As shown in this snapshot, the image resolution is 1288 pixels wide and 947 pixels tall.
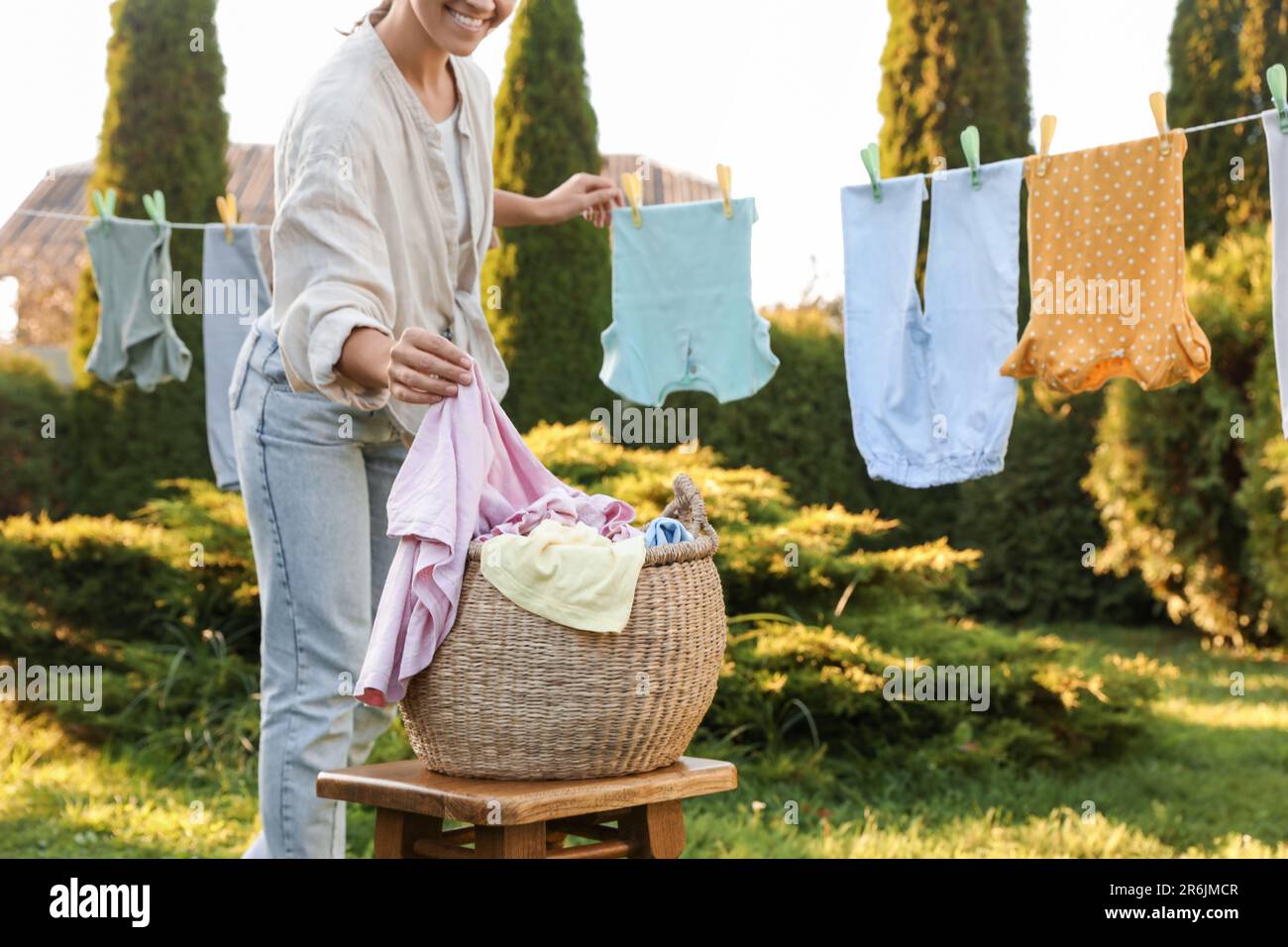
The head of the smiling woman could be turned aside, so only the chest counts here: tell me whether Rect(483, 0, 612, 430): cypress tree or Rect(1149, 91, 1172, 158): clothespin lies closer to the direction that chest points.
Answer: the clothespin

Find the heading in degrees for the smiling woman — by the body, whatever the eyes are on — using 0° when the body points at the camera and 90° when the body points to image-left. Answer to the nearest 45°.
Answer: approximately 315°

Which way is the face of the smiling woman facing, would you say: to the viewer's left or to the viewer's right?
to the viewer's right

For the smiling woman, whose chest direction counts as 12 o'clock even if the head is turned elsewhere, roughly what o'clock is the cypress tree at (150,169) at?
The cypress tree is roughly at 7 o'clock from the smiling woman.

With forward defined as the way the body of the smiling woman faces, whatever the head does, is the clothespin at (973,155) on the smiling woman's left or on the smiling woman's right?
on the smiling woman's left

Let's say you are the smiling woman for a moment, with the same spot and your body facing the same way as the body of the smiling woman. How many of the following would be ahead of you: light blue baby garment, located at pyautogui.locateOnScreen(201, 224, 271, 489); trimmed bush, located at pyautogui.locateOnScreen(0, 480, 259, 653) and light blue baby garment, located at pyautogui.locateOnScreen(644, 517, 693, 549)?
1

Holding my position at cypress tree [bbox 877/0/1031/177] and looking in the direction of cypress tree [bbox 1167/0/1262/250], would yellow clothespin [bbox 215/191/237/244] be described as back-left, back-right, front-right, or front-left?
back-right

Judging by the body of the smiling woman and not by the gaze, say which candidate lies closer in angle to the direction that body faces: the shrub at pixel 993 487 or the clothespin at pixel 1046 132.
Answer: the clothespin

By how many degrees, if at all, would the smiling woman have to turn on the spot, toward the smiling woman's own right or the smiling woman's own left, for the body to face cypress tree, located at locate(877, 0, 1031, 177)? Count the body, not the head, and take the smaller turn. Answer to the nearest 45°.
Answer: approximately 90° to the smiling woman's own left

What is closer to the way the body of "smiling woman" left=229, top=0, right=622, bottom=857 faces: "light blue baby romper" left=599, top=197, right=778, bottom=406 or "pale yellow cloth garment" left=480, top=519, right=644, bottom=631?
the pale yellow cloth garment

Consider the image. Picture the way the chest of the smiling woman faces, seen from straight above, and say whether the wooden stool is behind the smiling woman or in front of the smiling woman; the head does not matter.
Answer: in front

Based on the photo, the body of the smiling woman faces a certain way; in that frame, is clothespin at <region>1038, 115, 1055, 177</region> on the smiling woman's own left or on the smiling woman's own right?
on the smiling woman's own left
